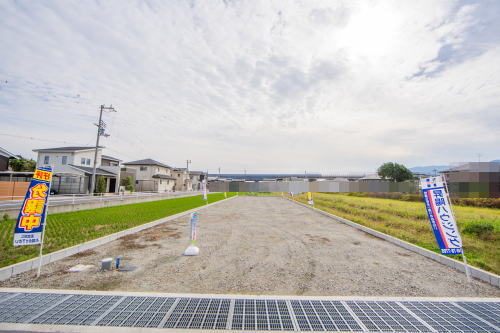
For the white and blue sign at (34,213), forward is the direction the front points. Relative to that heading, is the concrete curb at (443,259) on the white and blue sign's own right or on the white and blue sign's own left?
on the white and blue sign's own left

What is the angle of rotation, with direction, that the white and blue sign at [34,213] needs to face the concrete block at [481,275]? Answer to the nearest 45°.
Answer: approximately 45° to its left

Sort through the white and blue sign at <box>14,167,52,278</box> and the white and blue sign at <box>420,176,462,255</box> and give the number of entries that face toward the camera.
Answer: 2

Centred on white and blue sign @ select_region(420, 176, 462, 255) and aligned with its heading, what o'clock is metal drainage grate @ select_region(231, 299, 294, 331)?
The metal drainage grate is roughly at 1 o'clock from the white and blue sign.

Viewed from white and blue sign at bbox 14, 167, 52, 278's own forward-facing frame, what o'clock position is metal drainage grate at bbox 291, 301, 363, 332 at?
The metal drainage grate is roughly at 11 o'clock from the white and blue sign.

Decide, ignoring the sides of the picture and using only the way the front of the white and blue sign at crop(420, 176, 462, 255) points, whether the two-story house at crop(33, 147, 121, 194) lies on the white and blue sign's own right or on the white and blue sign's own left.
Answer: on the white and blue sign's own right

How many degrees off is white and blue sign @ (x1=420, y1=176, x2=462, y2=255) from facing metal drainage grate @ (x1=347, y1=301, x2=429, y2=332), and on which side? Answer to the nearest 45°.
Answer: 0° — it already faces it

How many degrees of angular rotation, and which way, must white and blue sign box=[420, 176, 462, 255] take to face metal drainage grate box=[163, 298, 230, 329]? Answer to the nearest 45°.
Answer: approximately 45° to its right

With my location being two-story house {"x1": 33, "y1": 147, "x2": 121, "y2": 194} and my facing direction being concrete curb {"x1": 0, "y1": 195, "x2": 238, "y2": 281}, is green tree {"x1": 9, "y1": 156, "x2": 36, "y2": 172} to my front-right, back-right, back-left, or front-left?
back-right

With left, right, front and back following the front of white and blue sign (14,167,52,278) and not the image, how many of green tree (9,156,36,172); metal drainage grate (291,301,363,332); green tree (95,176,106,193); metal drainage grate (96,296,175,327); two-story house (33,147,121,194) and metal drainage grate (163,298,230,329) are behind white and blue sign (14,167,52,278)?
3

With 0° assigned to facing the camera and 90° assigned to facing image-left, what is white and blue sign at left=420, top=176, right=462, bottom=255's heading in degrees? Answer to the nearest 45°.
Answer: approximately 0°

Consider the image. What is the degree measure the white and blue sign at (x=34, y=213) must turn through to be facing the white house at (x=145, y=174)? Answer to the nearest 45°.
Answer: approximately 135° to its left

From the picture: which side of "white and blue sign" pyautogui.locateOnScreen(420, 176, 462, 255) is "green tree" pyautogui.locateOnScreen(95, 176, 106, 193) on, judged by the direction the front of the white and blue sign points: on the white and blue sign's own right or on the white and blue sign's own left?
on the white and blue sign's own right
